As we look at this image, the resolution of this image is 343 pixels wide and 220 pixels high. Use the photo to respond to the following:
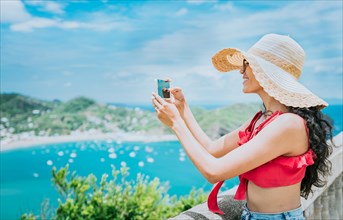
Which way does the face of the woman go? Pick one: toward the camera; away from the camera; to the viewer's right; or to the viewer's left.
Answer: to the viewer's left

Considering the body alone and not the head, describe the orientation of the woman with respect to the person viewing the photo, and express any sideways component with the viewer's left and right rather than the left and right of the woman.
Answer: facing to the left of the viewer

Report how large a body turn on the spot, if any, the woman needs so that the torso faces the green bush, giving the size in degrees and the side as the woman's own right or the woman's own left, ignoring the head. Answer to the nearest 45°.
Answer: approximately 45° to the woman's own right
